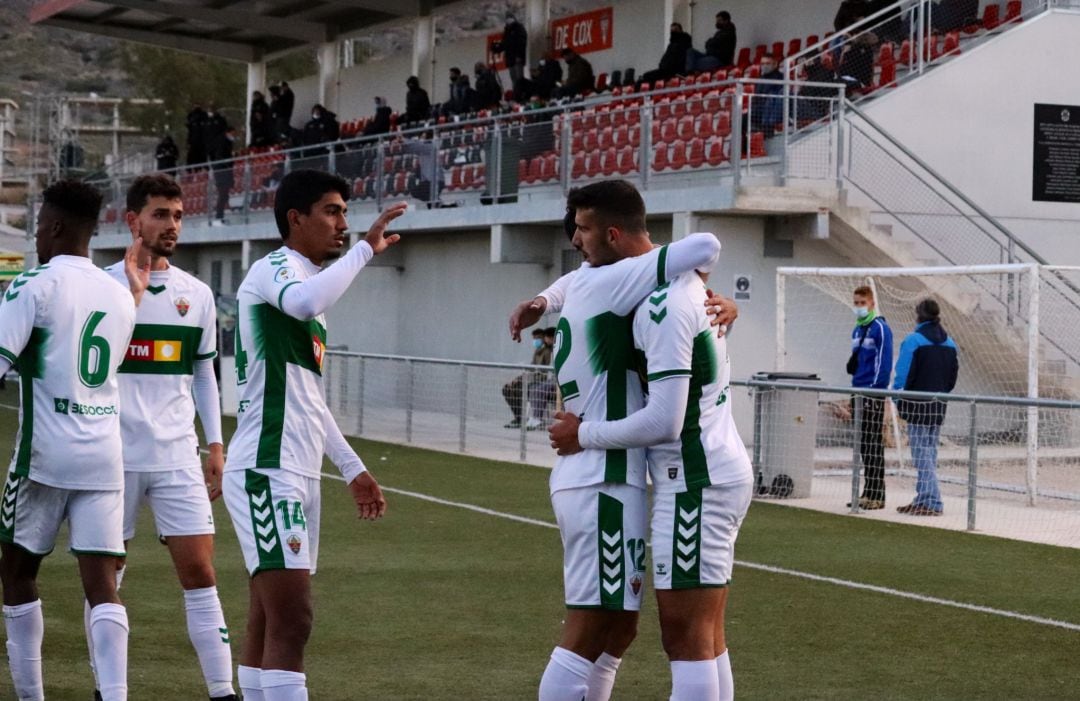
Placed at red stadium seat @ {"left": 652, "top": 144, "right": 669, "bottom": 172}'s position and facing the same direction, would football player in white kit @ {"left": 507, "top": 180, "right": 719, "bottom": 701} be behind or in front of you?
in front

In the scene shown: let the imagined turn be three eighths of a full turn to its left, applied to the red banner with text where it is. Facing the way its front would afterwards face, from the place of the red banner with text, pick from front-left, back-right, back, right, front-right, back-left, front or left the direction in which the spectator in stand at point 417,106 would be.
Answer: back

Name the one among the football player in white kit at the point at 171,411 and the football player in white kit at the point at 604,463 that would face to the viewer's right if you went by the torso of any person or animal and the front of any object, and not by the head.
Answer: the football player in white kit at the point at 604,463

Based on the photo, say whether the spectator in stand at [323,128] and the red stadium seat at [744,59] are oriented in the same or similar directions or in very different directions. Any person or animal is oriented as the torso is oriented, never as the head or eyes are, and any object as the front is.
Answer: same or similar directions

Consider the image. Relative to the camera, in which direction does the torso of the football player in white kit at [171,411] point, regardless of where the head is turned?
toward the camera
